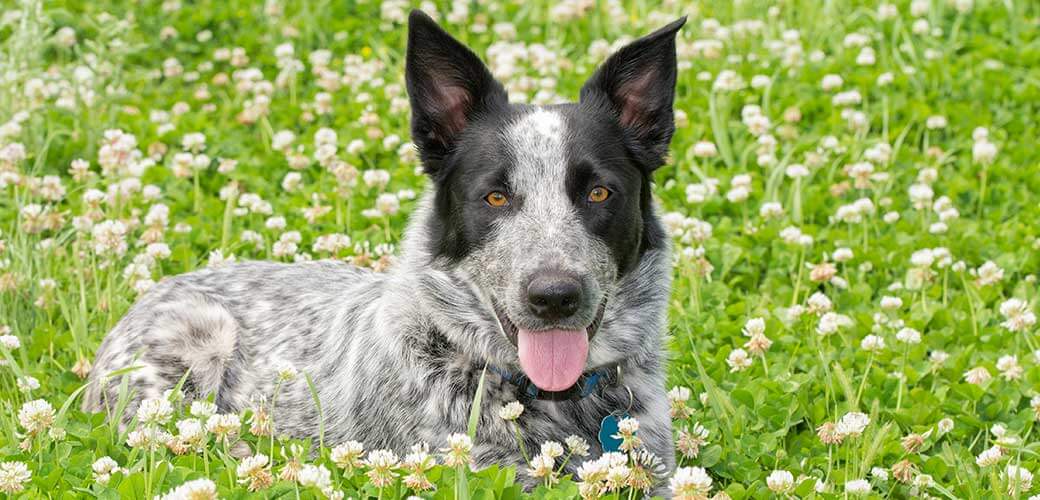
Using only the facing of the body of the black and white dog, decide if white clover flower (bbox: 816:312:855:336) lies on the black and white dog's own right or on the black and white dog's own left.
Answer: on the black and white dog's own left

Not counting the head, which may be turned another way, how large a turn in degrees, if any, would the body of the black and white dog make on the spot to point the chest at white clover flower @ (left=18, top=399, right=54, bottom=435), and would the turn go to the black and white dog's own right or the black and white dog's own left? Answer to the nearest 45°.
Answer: approximately 135° to the black and white dog's own right

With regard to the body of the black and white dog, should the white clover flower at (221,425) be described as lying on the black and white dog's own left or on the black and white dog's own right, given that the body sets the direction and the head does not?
on the black and white dog's own right

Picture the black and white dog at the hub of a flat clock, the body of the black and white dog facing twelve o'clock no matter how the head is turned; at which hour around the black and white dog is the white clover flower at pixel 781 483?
The white clover flower is roughly at 12 o'clock from the black and white dog.

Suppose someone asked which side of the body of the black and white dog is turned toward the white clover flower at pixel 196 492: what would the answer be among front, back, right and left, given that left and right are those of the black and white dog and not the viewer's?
right

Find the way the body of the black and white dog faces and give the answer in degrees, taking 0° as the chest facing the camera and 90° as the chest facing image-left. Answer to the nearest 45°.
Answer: approximately 315°
